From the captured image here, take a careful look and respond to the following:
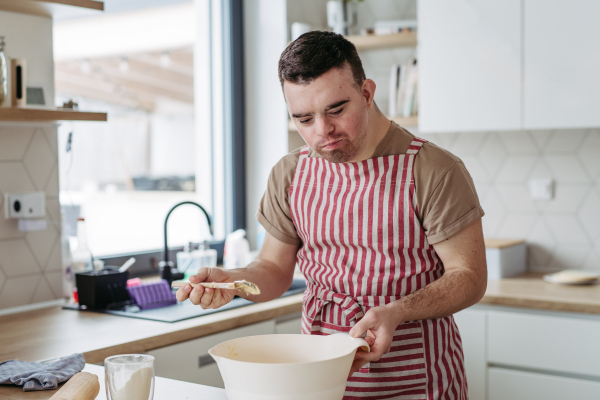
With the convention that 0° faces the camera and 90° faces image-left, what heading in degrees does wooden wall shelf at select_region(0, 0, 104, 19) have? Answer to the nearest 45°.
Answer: approximately 315°

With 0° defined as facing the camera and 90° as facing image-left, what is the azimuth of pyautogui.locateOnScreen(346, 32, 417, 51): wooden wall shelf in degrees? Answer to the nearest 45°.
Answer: approximately 0°

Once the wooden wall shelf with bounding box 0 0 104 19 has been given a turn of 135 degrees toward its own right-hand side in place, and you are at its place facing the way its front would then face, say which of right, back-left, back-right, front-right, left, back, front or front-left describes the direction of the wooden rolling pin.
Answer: left

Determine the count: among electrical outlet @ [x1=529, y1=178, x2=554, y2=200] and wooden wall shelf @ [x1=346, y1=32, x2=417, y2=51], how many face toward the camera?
2

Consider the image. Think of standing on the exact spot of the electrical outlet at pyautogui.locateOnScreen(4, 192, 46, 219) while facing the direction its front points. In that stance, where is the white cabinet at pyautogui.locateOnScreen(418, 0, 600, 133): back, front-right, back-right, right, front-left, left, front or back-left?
front-left

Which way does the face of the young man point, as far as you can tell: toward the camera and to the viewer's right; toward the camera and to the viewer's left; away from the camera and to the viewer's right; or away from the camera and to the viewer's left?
toward the camera and to the viewer's left

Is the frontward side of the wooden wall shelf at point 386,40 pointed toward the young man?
yes
